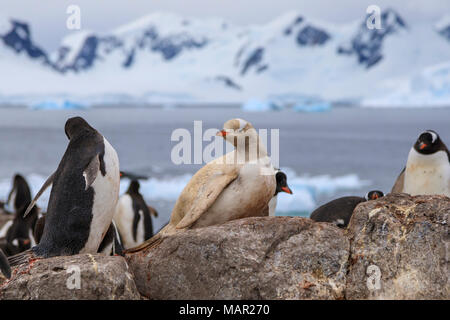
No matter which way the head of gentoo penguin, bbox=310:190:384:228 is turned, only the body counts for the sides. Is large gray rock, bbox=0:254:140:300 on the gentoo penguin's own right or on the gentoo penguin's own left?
on the gentoo penguin's own right

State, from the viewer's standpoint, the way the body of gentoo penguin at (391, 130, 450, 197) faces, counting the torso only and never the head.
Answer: toward the camera

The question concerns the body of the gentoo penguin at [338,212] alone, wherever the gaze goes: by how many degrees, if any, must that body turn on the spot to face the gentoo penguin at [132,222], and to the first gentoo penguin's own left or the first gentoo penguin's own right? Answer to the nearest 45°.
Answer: approximately 135° to the first gentoo penguin's own left

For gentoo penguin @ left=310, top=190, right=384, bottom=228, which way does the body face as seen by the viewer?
to the viewer's right

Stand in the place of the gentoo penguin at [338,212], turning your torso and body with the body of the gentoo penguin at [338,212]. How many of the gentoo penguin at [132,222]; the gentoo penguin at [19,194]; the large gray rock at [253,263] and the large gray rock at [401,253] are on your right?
2

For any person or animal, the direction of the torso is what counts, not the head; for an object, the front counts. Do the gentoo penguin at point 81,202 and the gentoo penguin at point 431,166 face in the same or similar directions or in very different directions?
very different directions
